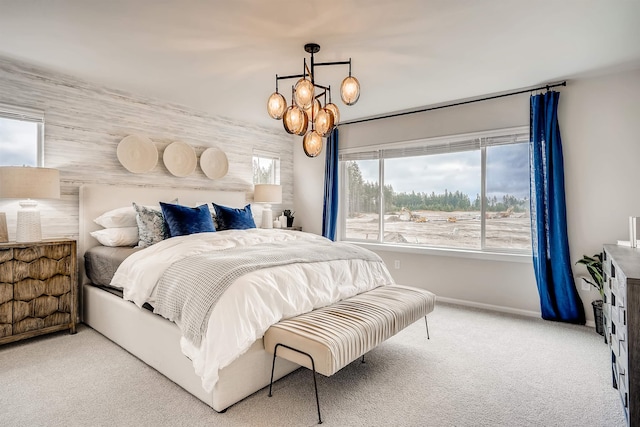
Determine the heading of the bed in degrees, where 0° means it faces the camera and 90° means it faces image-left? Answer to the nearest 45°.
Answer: approximately 315°

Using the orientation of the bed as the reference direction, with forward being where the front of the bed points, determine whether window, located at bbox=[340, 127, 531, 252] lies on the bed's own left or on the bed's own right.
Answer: on the bed's own left

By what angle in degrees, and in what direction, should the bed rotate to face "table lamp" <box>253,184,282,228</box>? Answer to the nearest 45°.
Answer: approximately 90° to its left

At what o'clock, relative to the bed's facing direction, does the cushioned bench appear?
The cushioned bench is roughly at 12 o'clock from the bed.

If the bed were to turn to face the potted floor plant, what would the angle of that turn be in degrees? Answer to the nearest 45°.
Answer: approximately 45° to its left

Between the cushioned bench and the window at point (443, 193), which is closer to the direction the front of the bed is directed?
the cushioned bench
